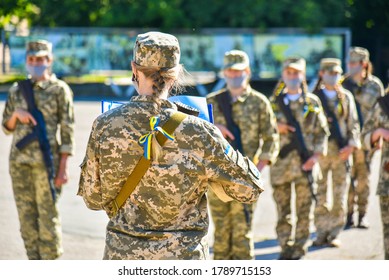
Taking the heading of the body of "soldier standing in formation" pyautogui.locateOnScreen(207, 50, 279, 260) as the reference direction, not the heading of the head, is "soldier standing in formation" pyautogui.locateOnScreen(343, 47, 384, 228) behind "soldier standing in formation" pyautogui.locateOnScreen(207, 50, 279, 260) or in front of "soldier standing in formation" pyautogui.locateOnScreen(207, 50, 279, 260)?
behind

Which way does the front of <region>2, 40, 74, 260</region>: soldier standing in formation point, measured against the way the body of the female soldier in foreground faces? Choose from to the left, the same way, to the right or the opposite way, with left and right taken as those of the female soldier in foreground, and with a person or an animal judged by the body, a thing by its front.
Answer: the opposite way

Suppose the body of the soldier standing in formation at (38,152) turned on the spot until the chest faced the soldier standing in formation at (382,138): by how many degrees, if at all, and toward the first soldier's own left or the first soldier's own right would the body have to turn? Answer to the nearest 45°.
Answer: approximately 90° to the first soldier's own left

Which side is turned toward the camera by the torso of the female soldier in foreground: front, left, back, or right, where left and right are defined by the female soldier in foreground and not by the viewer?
back

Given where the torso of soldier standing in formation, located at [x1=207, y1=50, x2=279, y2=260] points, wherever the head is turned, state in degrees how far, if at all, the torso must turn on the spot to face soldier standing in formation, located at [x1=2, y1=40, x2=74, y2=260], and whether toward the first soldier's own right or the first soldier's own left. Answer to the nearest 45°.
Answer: approximately 90° to the first soldier's own right

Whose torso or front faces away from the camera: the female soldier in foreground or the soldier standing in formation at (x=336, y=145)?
the female soldier in foreground

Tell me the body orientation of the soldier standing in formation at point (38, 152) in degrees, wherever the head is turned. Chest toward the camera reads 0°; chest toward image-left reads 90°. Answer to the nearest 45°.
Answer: approximately 0°

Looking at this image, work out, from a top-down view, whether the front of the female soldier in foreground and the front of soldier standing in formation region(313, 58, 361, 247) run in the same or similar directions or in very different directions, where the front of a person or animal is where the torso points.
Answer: very different directions

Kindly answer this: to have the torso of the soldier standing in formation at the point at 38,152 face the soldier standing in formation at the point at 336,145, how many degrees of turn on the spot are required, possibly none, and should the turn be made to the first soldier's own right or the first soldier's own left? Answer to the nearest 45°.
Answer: approximately 90° to the first soldier's own left

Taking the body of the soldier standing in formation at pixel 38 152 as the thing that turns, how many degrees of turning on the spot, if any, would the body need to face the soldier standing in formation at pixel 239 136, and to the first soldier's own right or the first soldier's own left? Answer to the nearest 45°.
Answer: approximately 90° to the first soldier's own left
